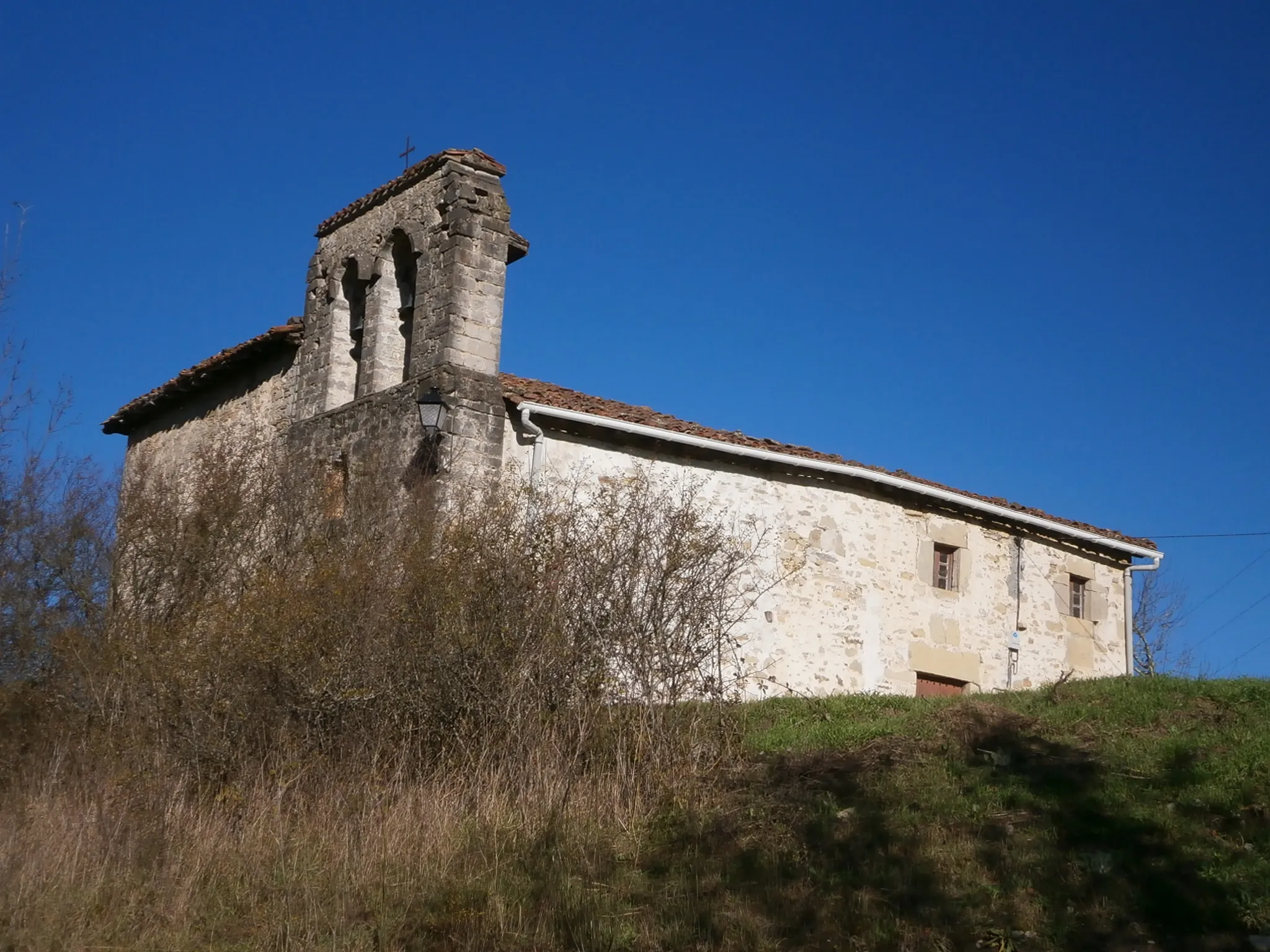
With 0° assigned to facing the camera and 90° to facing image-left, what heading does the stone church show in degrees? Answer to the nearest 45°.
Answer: approximately 45°

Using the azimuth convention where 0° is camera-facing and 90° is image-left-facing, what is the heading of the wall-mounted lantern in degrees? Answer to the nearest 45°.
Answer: approximately 45°
